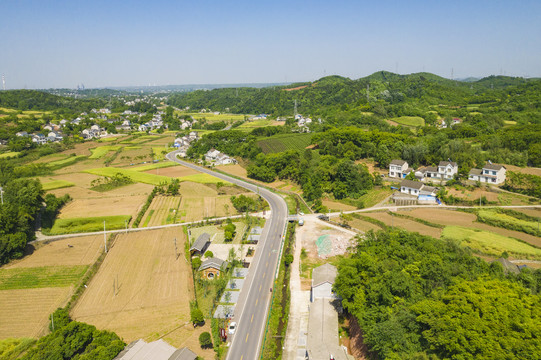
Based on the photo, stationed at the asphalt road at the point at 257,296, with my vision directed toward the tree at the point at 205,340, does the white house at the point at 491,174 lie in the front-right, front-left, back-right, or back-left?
back-left

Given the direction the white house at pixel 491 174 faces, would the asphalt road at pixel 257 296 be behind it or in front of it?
in front

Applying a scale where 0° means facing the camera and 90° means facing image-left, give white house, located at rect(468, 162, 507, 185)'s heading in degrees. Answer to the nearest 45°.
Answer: approximately 45°

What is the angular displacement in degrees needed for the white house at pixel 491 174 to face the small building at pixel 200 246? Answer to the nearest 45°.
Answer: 0° — it already faces it

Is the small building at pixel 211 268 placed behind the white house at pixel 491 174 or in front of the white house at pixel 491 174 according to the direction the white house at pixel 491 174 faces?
in front

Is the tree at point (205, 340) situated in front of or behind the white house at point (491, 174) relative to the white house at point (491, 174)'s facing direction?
in front
